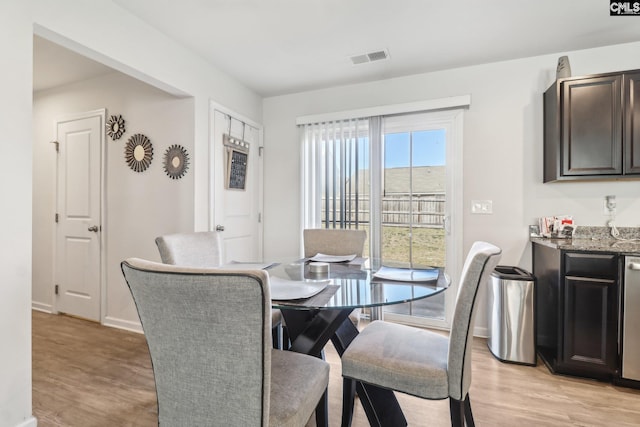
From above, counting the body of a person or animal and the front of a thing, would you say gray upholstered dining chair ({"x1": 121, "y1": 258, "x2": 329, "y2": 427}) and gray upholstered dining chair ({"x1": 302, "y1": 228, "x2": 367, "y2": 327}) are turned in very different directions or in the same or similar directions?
very different directions

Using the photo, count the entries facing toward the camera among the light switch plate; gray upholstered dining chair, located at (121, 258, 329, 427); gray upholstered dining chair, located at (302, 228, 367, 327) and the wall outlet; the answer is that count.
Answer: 3

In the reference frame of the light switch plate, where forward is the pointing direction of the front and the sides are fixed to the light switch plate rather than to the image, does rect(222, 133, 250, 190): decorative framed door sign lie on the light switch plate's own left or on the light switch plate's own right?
on the light switch plate's own right

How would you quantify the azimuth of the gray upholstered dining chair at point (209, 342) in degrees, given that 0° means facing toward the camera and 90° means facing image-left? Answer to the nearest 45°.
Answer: approximately 225°

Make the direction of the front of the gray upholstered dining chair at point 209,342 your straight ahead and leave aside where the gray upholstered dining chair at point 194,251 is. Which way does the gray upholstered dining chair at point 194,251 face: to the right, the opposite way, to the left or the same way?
to the right

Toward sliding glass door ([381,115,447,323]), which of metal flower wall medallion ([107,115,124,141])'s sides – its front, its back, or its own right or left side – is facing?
left

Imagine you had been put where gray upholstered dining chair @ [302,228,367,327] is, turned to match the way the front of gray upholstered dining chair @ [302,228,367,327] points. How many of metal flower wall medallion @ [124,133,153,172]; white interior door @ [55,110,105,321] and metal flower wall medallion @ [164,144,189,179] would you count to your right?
3

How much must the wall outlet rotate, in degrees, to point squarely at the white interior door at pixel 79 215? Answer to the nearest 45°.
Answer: approximately 45° to its right

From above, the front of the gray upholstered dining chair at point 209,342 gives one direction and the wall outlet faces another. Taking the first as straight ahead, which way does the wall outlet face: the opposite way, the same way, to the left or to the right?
the opposite way

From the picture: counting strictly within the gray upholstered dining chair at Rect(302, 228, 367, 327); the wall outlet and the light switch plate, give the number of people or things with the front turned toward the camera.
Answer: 3

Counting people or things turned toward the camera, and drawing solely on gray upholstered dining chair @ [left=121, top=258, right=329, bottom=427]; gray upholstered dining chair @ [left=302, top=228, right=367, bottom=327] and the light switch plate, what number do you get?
2
